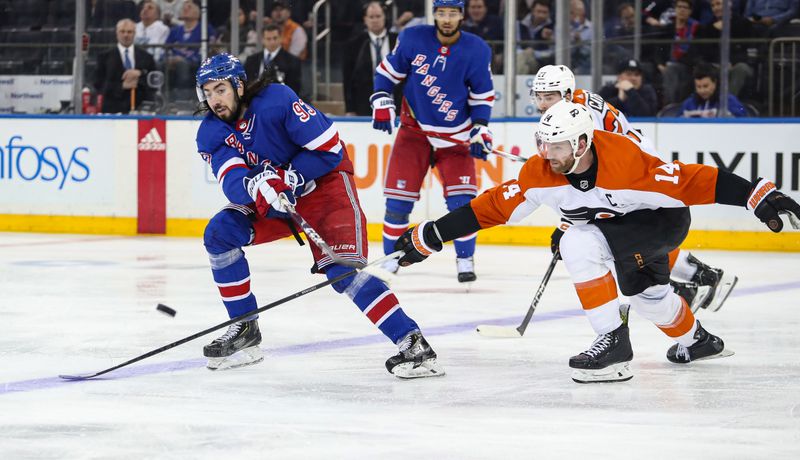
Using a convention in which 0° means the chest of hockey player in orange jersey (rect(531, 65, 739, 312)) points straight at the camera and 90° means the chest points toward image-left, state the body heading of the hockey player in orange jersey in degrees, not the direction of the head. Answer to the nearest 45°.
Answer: approximately 90°

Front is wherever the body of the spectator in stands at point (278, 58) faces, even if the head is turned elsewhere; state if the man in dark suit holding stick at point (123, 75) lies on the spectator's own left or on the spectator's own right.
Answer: on the spectator's own right

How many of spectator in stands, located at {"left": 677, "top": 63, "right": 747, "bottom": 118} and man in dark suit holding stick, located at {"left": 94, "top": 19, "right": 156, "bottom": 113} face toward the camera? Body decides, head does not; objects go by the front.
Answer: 2

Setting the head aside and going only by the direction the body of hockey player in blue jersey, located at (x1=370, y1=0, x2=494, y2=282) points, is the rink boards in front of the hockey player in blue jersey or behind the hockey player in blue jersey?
behind

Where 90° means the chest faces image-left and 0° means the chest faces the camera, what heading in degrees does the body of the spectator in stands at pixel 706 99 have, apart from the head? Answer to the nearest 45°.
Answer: approximately 0°

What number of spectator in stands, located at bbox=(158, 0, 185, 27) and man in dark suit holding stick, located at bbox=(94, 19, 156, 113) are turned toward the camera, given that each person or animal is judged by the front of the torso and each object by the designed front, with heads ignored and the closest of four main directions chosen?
2

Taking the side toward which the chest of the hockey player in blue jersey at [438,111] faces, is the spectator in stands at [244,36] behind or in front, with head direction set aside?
behind

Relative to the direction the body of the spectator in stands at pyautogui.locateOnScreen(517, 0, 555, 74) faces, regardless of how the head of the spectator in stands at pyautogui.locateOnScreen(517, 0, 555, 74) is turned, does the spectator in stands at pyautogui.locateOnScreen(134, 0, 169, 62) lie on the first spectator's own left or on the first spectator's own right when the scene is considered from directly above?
on the first spectator's own right

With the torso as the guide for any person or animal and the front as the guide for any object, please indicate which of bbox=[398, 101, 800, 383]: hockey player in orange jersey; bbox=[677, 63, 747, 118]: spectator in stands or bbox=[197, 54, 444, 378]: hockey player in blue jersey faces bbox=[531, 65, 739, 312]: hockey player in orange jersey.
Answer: the spectator in stands

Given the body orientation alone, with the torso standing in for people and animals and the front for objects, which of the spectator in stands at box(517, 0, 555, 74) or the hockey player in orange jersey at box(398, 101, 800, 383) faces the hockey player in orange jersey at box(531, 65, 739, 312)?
the spectator in stands
